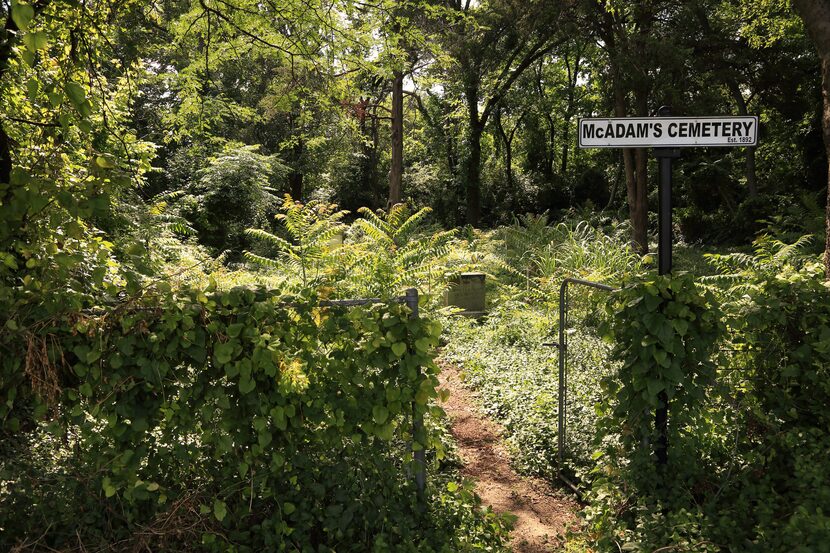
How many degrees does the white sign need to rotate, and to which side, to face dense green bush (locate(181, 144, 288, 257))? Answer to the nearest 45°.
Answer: approximately 135° to its right

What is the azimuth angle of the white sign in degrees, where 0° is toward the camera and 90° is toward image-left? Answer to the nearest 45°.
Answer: approximately 0°

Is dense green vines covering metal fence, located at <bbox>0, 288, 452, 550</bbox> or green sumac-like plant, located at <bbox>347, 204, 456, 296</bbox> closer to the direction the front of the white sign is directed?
the dense green vines covering metal fence

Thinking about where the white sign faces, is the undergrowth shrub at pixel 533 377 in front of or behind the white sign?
behind
